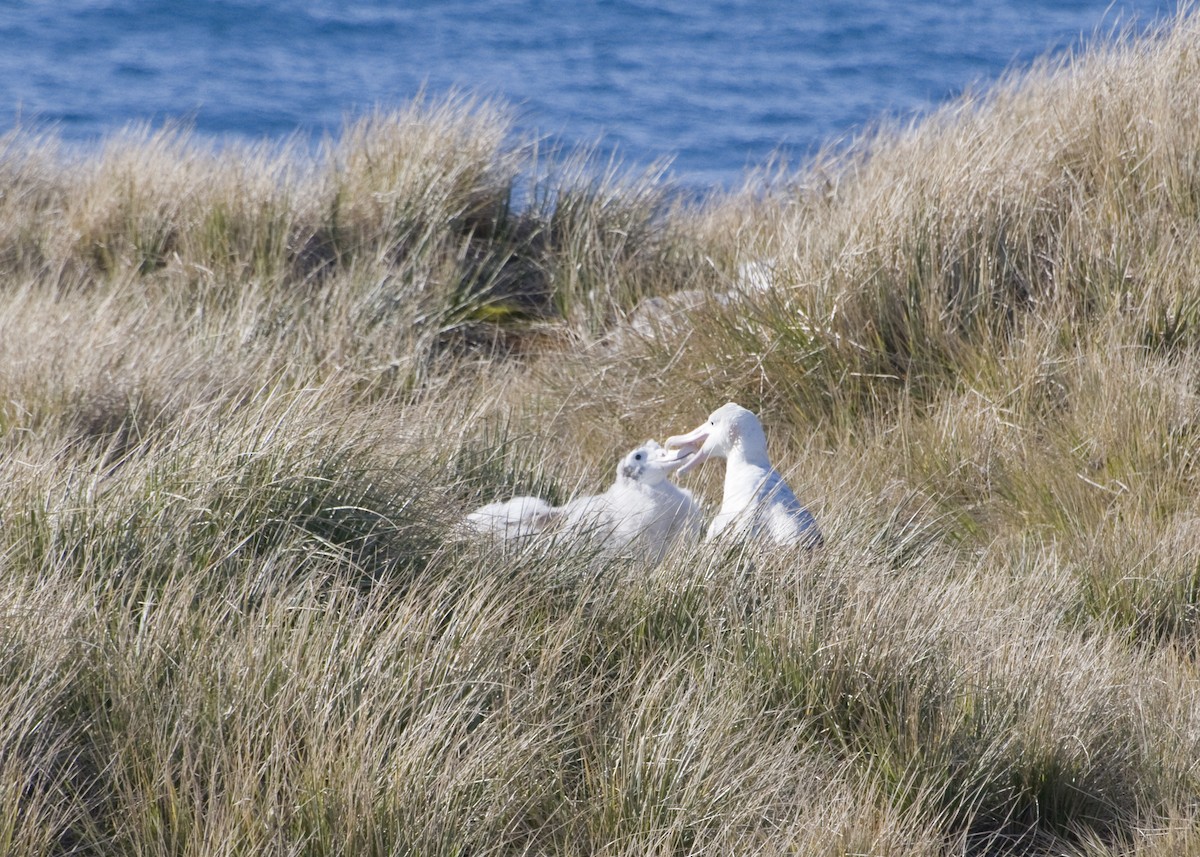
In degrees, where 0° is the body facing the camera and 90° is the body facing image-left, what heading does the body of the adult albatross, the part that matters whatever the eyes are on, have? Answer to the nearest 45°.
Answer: approximately 90°
